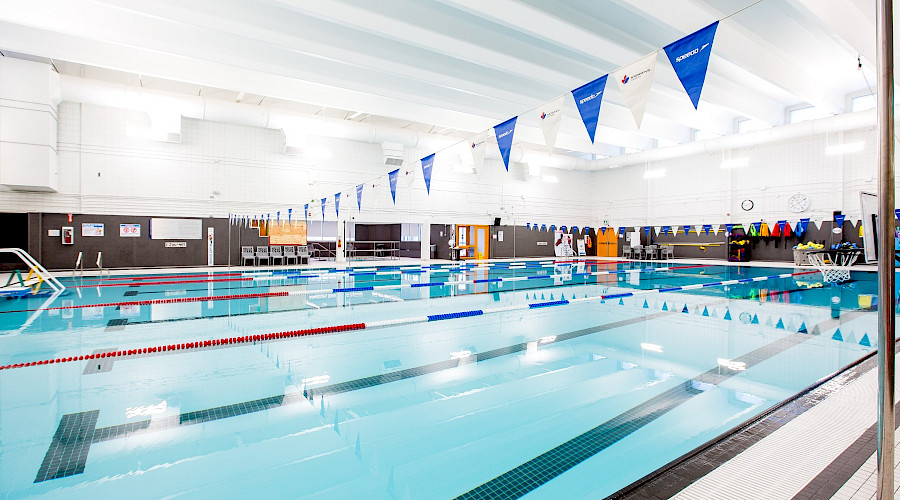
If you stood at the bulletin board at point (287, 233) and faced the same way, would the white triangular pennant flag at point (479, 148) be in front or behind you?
in front

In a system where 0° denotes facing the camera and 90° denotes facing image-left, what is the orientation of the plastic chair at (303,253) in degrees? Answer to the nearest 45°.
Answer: approximately 0°

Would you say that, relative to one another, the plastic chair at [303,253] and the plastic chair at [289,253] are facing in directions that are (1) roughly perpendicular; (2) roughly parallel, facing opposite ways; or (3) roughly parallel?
roughly parallel

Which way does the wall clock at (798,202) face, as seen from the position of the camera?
facing the viewer

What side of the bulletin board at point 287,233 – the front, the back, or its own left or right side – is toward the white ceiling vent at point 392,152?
left

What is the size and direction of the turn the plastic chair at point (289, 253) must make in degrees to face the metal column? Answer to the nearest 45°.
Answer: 0° — it already faces it

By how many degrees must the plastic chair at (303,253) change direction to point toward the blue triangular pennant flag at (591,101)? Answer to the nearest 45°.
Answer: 0° — it already faces it

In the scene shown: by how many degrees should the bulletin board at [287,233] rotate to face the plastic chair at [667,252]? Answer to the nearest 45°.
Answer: approximately 90° to its left

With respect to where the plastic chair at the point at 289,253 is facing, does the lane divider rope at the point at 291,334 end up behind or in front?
in front

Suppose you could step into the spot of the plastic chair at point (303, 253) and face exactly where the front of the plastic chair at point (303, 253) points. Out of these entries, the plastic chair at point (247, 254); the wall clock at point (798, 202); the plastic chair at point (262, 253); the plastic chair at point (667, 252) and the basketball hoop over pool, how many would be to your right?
2

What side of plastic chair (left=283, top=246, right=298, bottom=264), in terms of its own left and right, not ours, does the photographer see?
front

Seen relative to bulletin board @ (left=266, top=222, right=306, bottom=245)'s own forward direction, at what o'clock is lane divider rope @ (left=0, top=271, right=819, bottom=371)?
The lane divider rope is roughly at 12 o'clock from the bulletin board.

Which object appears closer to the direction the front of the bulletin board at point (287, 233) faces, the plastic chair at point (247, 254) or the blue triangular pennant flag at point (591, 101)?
the blue triangular pennant flag
